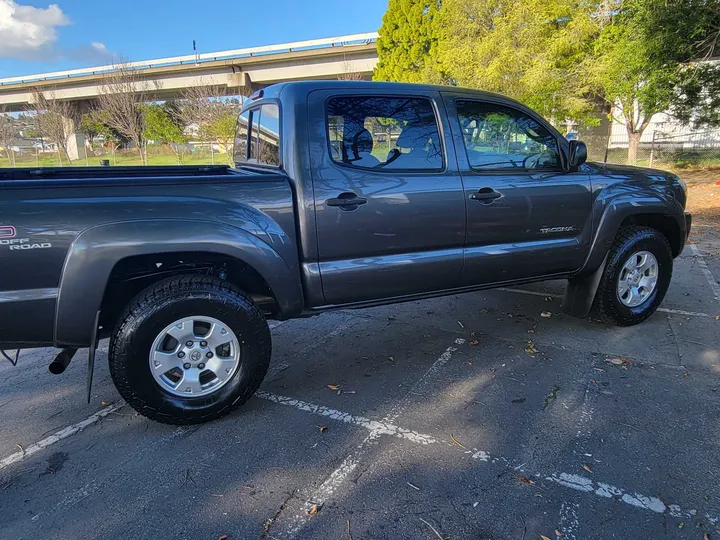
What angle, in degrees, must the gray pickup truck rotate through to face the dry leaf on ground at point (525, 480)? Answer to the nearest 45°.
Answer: approximately 90° to its right

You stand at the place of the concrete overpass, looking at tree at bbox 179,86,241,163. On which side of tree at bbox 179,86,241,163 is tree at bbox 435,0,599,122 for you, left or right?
left

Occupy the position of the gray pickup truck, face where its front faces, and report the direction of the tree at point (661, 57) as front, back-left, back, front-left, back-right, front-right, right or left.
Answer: front

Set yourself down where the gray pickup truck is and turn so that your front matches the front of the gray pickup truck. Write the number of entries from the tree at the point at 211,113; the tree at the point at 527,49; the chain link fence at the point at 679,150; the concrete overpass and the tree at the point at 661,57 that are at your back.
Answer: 0

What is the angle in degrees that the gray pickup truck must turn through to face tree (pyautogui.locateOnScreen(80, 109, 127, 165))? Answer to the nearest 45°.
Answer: approximately 90° to its left

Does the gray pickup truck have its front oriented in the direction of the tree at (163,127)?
no

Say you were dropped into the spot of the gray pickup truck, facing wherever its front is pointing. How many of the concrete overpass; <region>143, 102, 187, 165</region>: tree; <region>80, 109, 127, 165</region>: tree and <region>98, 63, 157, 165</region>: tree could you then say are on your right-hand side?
0

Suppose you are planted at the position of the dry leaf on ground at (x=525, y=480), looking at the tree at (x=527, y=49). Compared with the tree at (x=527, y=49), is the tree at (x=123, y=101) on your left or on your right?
left

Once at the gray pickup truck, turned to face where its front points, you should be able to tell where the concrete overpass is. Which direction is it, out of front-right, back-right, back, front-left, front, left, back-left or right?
front-left

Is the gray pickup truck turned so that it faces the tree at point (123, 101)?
no

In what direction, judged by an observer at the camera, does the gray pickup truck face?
facing away from the viewer and to the right of the viewer

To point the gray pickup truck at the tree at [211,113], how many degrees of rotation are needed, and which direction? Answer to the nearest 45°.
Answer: approximately 45° to its left

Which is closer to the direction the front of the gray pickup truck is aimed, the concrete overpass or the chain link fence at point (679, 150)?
the chain link fence

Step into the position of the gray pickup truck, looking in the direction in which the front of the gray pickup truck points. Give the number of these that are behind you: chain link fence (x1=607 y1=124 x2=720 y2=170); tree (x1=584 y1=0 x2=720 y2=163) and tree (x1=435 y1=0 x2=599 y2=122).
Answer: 0

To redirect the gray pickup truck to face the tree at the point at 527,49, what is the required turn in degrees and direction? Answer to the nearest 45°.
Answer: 0° — it already faces it

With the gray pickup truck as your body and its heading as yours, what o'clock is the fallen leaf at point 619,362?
The fallen leaf is roughly at 1 o'clock from the gray pickup truck.

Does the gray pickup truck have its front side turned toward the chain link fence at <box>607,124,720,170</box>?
yes
